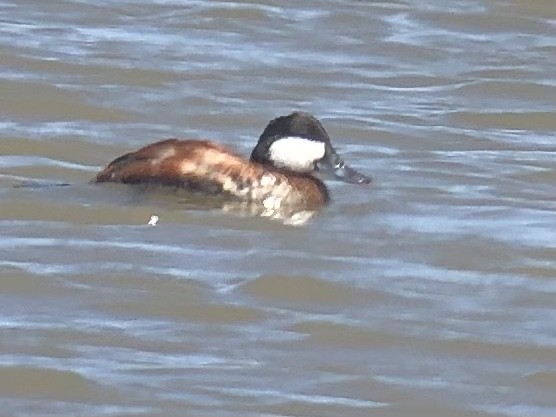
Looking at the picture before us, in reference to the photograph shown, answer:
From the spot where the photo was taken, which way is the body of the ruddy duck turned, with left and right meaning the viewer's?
facing to the right of the viewer
